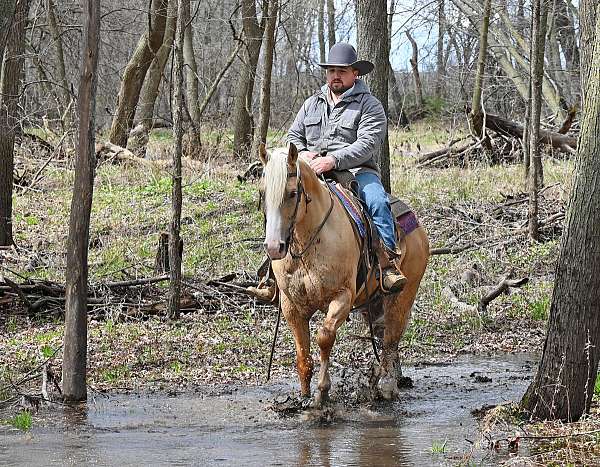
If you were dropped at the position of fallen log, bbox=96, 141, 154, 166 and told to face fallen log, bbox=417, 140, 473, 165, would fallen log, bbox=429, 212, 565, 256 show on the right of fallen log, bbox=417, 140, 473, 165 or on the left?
right

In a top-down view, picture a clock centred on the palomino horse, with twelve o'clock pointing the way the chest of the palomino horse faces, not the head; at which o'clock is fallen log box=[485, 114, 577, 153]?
The fallen log is roughly at 5 o'clock from the palomino horse.

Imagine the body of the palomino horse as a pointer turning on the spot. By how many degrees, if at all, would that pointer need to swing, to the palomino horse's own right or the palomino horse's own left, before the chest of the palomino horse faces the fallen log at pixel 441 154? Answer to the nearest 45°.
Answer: approximately 135° to the palomino horse's own right

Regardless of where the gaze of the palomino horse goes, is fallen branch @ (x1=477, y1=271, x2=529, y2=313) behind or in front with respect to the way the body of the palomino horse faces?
behind

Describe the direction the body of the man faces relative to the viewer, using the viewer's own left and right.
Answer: facing the viewer and to the left of the viewer

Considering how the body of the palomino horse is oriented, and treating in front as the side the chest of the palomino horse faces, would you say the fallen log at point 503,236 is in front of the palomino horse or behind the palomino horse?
behind

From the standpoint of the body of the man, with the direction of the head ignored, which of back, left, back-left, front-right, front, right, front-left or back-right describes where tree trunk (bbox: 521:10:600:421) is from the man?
left

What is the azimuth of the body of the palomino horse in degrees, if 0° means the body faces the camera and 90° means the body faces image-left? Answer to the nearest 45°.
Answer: approximately 45°
